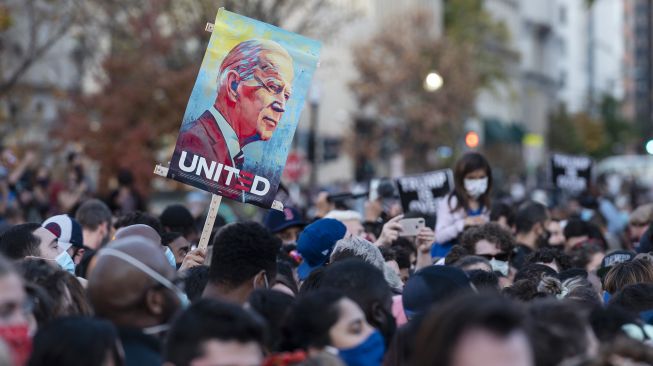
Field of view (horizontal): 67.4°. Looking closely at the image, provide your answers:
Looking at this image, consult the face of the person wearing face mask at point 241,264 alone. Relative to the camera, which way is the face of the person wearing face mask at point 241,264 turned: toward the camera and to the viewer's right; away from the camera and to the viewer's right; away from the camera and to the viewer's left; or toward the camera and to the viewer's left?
away from the camera and to the viewer's right

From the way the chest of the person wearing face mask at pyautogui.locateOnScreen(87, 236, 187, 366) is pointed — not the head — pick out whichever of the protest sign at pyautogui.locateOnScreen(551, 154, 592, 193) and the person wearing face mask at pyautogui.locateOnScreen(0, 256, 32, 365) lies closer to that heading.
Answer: the protest sign

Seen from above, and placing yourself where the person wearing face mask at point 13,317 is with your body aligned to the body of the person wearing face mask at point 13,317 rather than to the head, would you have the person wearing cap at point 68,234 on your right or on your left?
on your left

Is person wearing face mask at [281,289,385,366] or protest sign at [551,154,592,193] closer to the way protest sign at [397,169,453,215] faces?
the person wearing face mask

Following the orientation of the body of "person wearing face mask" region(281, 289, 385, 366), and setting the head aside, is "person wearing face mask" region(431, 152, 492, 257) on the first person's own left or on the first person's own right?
on the first person's own left

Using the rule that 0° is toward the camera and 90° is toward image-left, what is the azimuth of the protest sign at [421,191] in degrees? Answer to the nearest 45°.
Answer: approximately 0°
